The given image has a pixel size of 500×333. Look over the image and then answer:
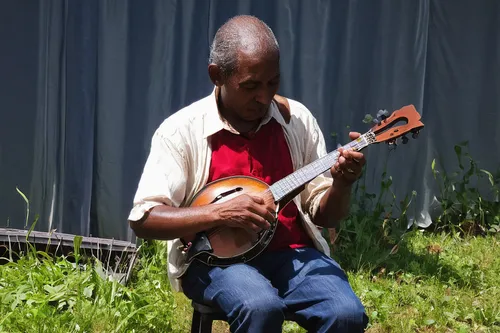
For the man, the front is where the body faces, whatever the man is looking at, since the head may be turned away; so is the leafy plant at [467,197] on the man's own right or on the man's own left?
on the man's own left

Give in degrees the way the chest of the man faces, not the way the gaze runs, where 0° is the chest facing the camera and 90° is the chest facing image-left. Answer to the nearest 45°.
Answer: approximately 315°
